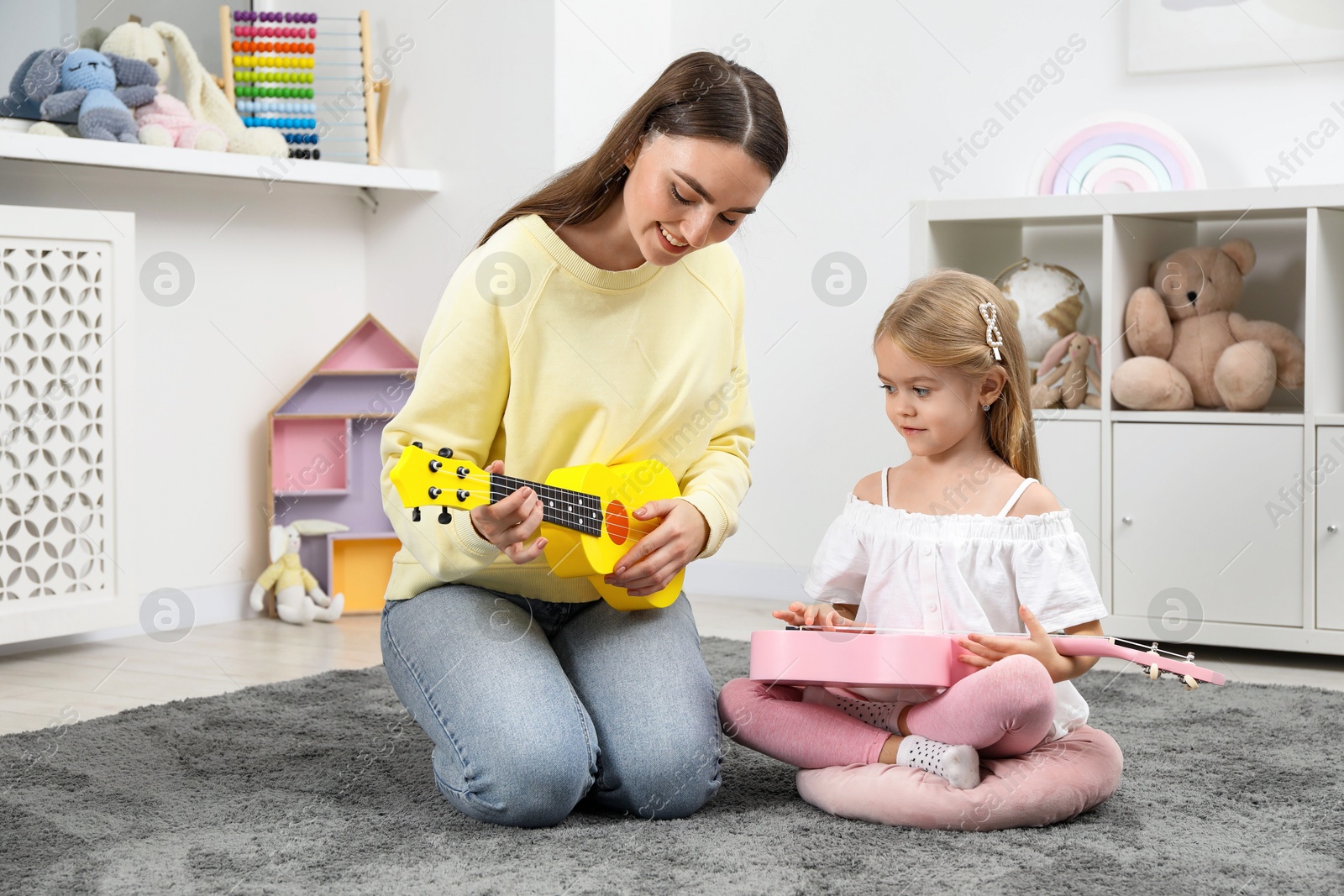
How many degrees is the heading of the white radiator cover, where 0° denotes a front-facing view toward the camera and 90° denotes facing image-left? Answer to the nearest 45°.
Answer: approximately 315°

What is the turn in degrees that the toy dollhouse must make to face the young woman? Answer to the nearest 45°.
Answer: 0° — it already faces them

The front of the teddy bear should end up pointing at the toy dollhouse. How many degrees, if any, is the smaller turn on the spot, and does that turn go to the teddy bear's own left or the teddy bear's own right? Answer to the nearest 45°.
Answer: approximately 90° to the teddy bear's own right

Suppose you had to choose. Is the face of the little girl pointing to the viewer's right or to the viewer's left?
to the viewer's left

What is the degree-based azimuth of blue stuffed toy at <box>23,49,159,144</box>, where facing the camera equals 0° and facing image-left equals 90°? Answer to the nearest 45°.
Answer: approximately 0°

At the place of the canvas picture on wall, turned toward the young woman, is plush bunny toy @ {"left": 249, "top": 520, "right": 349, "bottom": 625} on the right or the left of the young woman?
right

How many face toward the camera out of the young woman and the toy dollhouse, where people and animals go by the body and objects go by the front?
2
